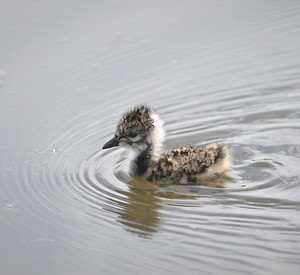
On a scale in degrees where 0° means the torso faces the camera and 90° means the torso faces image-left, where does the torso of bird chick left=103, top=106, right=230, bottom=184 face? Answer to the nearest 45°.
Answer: approximately 90°
